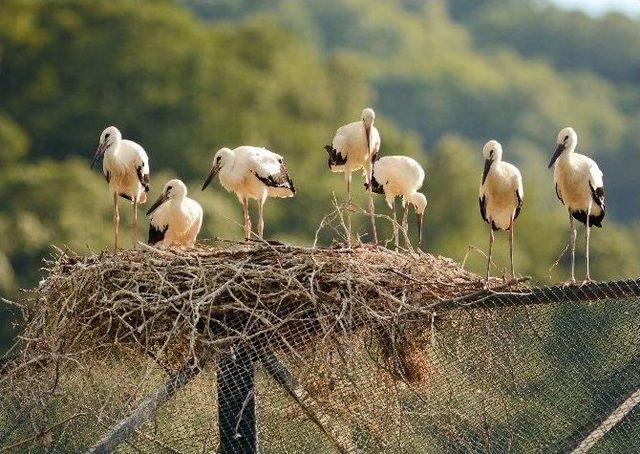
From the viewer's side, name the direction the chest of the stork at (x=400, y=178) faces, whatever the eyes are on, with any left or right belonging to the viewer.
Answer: facing the viewer and to the right of the viewer

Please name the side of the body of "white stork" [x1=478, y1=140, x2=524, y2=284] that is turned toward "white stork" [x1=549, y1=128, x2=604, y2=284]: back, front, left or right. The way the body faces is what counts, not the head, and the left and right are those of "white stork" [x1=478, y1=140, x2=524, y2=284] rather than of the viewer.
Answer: left

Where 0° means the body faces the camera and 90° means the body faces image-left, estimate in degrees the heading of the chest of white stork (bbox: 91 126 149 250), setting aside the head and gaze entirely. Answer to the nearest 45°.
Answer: approximately 45°

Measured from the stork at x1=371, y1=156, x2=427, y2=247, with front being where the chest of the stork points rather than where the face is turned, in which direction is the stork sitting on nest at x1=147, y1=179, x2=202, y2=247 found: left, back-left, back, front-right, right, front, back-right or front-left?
back-right

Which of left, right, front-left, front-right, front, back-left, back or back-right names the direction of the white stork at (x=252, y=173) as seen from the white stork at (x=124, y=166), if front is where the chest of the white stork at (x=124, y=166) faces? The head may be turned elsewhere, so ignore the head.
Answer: back-left

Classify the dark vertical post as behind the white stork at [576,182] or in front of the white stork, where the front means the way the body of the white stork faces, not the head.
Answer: in front

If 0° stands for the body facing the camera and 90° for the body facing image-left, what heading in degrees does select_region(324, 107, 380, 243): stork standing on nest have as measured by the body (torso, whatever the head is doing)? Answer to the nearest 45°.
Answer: approximately 315°

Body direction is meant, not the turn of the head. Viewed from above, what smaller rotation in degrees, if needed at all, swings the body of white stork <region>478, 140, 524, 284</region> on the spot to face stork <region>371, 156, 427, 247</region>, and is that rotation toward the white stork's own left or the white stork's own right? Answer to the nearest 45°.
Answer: approximately 135° to the white stork's own right

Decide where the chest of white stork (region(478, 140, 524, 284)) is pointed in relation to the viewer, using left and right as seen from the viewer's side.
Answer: facing the viewer

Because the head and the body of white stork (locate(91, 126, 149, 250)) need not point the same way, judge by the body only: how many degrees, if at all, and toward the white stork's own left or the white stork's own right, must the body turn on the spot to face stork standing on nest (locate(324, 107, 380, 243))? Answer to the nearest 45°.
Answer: approximately 135° to the white stork's own left

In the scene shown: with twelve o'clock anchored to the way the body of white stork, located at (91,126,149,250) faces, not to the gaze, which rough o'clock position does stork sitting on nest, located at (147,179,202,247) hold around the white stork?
The stork sitting on nest is roughly at 8 o'clock from the white stork.
